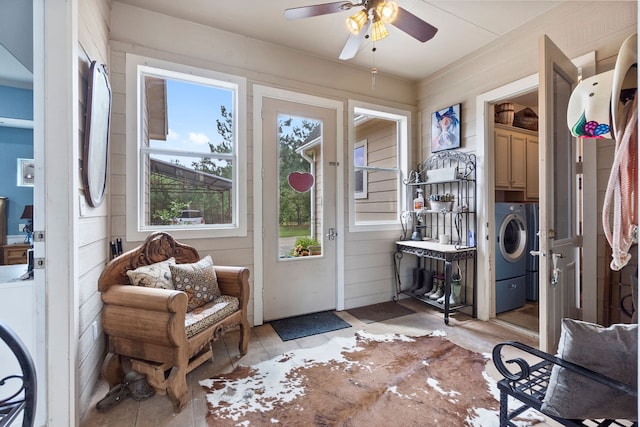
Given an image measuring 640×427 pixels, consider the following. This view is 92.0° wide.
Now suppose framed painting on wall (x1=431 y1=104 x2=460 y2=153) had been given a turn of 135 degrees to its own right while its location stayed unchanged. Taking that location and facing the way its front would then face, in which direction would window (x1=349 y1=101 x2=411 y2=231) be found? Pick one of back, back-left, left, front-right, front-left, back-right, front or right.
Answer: left

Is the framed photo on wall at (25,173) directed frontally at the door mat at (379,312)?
no

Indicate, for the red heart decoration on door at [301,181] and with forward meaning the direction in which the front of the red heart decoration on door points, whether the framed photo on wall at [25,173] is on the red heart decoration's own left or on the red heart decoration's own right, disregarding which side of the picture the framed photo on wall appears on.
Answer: on the red heart decoration's own right

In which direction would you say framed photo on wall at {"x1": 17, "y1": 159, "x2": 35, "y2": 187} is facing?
toward the camera

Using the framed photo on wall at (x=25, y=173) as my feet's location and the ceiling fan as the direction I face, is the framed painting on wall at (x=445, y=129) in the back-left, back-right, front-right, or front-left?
front-left

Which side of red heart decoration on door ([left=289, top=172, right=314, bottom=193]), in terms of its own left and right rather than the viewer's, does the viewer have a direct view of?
front

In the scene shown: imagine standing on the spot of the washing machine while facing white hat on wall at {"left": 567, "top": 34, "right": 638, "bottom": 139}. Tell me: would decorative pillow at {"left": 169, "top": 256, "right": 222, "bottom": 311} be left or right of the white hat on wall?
right

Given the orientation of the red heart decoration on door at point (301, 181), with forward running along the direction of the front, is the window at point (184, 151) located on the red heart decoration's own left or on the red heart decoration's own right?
on the red heart decoration's own right

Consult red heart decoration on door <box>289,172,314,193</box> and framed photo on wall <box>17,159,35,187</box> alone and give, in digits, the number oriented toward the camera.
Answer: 2

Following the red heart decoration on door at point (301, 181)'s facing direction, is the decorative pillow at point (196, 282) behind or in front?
in front

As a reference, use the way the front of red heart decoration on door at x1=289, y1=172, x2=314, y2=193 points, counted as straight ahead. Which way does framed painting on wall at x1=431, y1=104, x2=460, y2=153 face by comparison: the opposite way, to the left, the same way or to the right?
to the right

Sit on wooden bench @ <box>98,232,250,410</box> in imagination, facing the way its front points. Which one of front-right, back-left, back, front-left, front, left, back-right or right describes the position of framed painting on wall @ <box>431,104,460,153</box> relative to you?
front-left

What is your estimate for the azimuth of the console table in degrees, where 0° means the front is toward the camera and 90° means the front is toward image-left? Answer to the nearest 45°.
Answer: approximately 45°

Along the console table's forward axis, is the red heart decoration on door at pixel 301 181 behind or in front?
in front

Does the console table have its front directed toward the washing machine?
no

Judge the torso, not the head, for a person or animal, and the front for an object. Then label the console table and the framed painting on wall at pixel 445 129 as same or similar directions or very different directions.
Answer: same or similar directions

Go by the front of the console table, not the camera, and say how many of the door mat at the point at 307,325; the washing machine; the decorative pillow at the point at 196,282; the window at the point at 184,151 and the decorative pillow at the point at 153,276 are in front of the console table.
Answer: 4

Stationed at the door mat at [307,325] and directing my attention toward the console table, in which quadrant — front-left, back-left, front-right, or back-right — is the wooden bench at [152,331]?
back-right
